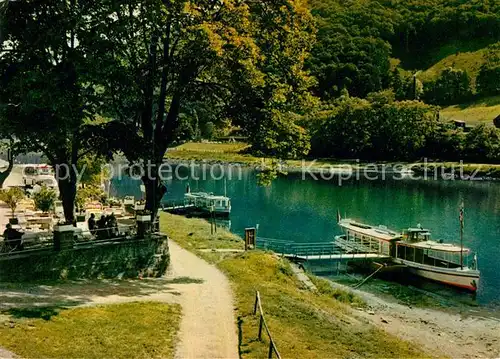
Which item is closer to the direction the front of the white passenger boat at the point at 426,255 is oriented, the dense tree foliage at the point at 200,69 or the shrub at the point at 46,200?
the dense tree foliage

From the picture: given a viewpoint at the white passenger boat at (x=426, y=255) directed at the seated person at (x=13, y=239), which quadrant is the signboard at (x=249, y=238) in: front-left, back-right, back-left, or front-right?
front-right

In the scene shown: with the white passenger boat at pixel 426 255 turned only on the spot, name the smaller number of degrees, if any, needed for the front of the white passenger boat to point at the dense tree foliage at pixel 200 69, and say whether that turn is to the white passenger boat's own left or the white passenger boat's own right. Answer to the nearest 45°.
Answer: approximately 90° to the white passenger boat's own right

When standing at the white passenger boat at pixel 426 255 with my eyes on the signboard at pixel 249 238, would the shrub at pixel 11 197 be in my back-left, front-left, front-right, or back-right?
front-right

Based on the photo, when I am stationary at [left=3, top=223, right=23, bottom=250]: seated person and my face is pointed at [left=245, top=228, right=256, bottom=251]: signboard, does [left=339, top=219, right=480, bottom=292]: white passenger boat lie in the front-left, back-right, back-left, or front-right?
front-right
